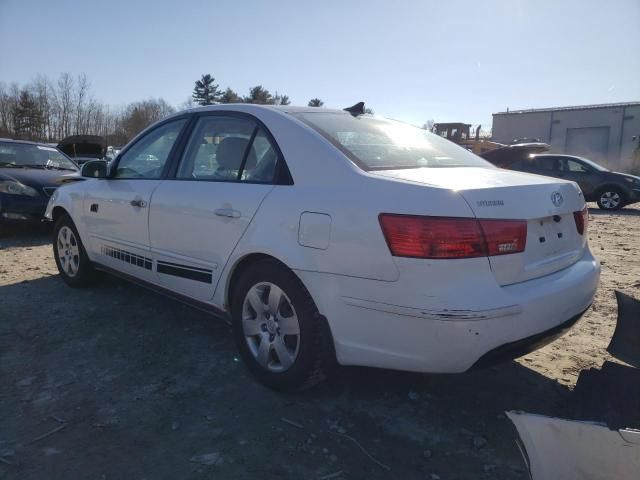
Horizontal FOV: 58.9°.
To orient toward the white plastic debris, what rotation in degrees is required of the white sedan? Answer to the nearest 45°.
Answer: approximately 180°

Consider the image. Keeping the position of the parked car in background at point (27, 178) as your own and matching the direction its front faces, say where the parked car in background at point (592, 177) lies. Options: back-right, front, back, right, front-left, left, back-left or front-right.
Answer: front-left

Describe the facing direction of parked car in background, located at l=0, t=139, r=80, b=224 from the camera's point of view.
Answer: facing the viewer and to the right of the viewer

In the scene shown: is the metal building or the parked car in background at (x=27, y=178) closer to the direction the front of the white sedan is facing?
the parked car in background

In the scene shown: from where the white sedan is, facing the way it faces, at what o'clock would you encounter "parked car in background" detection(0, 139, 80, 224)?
The parked car in background is roughly at 12 o'clock from the white sedan.

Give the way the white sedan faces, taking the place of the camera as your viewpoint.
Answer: facing away from the viewer and to the left of the viewer

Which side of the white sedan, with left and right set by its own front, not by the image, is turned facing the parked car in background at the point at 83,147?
front

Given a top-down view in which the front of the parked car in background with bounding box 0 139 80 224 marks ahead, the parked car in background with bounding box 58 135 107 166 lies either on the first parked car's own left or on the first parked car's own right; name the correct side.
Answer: on the first parked car's own left

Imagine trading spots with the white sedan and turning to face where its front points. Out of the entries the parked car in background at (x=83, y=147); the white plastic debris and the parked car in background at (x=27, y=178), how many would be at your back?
1

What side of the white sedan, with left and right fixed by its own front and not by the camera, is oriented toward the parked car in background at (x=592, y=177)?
right

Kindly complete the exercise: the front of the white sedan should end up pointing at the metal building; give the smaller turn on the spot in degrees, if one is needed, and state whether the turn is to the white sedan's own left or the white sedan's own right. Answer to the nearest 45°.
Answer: approximately 90° to the white sedan's own right

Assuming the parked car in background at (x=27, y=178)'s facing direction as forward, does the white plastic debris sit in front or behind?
in front

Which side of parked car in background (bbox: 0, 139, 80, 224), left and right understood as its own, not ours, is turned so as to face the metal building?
left
